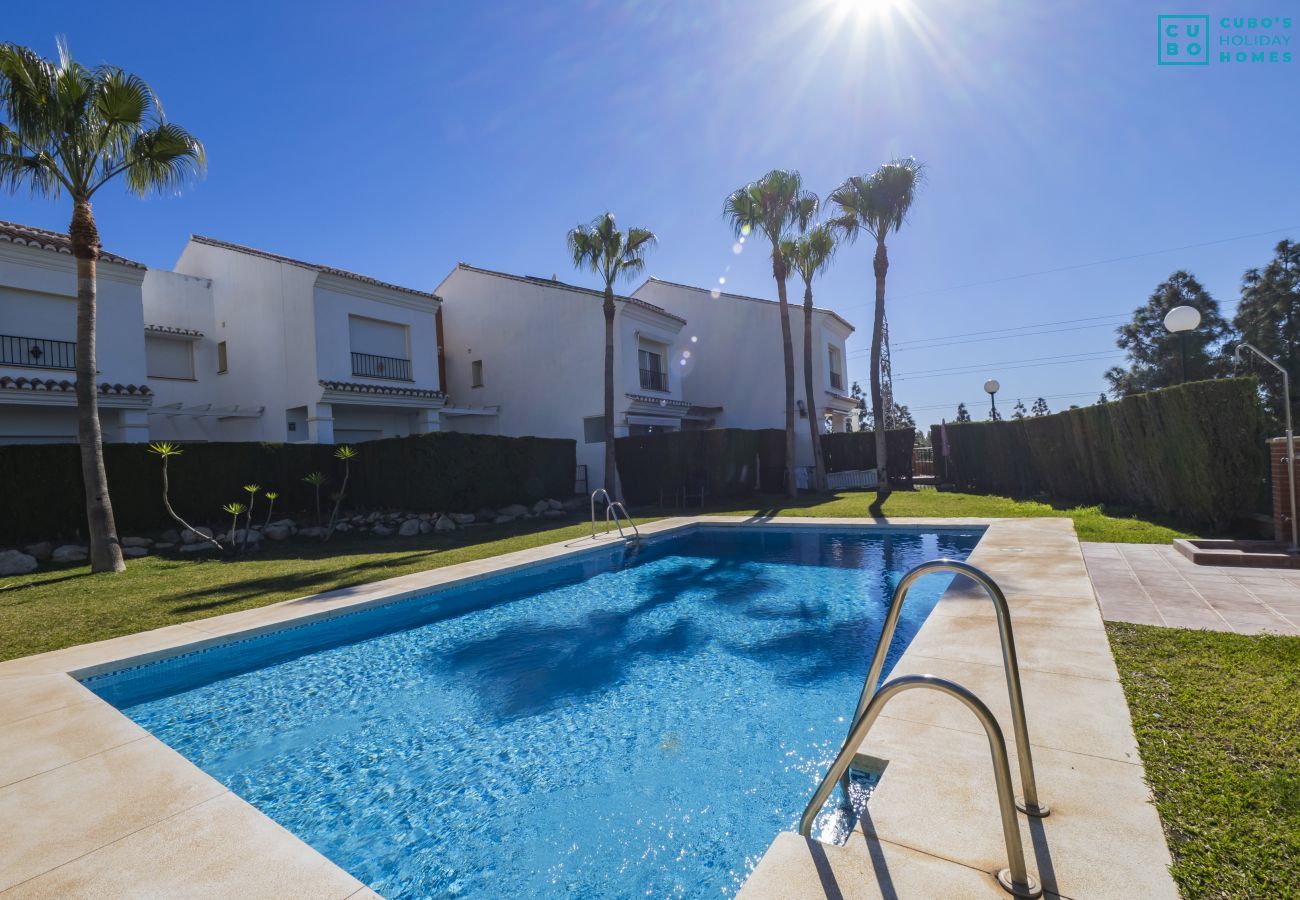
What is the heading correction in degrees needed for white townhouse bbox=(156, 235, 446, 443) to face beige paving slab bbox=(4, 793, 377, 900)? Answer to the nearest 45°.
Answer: approximately 45° to its right

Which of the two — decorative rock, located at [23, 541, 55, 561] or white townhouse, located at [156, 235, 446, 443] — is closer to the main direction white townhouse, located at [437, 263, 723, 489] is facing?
the decorative rock

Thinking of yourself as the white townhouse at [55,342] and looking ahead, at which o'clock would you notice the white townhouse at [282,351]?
the white townhouse at [282,351] is roughly at 10 o'clock from the white townhouse at [55,342].

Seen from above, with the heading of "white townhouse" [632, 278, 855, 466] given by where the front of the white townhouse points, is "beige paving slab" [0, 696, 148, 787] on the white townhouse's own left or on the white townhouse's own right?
on the white townhouse's own right

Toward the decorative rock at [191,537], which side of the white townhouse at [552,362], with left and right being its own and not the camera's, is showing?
right

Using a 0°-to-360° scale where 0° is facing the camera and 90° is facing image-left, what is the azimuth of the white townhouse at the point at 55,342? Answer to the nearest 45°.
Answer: approximately 315°

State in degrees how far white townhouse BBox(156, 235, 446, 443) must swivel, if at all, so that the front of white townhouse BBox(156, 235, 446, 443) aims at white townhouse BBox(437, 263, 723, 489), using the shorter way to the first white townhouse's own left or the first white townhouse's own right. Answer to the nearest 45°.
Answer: approximately 45° to the first white townhouse's own left
